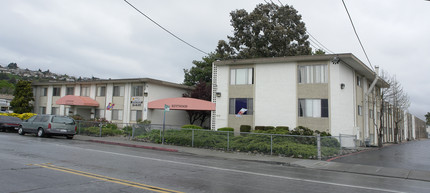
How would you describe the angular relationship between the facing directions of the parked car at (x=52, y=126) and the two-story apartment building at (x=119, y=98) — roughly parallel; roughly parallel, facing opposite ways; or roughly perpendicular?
roughly perpendicular

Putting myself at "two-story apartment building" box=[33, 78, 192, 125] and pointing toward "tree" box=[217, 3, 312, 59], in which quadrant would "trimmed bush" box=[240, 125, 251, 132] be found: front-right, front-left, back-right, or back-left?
front-right

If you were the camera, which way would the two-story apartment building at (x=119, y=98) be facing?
facing the viewer and to the left of the viewer

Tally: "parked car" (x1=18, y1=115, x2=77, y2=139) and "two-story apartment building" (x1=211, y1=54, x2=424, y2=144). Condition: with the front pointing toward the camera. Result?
1

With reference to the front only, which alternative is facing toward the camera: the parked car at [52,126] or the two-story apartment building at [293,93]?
the two-story apartment building

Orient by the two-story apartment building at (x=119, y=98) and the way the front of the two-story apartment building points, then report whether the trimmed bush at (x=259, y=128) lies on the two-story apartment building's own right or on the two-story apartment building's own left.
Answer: on the two-story apartment building's own left

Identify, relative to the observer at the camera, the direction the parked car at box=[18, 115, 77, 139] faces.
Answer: facing away from the viewer and to the left of the viewer

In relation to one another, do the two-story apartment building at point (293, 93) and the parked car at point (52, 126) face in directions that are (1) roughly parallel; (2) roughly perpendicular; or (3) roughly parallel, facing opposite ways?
roughly perpendicular

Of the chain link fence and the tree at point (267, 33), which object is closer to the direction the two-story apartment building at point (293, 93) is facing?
the chain link fence

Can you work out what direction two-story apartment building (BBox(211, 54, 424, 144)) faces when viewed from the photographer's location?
facing the viewer

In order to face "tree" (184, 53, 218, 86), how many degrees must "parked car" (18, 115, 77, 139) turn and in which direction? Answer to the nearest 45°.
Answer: approximately 90° to its right

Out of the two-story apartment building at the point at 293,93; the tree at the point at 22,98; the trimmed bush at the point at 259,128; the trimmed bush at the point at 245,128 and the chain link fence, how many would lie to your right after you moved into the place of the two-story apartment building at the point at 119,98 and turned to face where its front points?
1

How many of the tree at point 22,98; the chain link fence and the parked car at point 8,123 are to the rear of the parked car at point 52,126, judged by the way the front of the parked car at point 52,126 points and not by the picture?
1

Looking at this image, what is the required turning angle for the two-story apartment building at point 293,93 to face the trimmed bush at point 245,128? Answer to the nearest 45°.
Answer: approximately 90° to its right

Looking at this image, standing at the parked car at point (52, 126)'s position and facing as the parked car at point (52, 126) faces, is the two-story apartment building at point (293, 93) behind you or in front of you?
behind

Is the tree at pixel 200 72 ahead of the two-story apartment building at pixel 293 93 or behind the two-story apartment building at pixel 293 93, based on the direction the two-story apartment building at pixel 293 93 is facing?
behind
